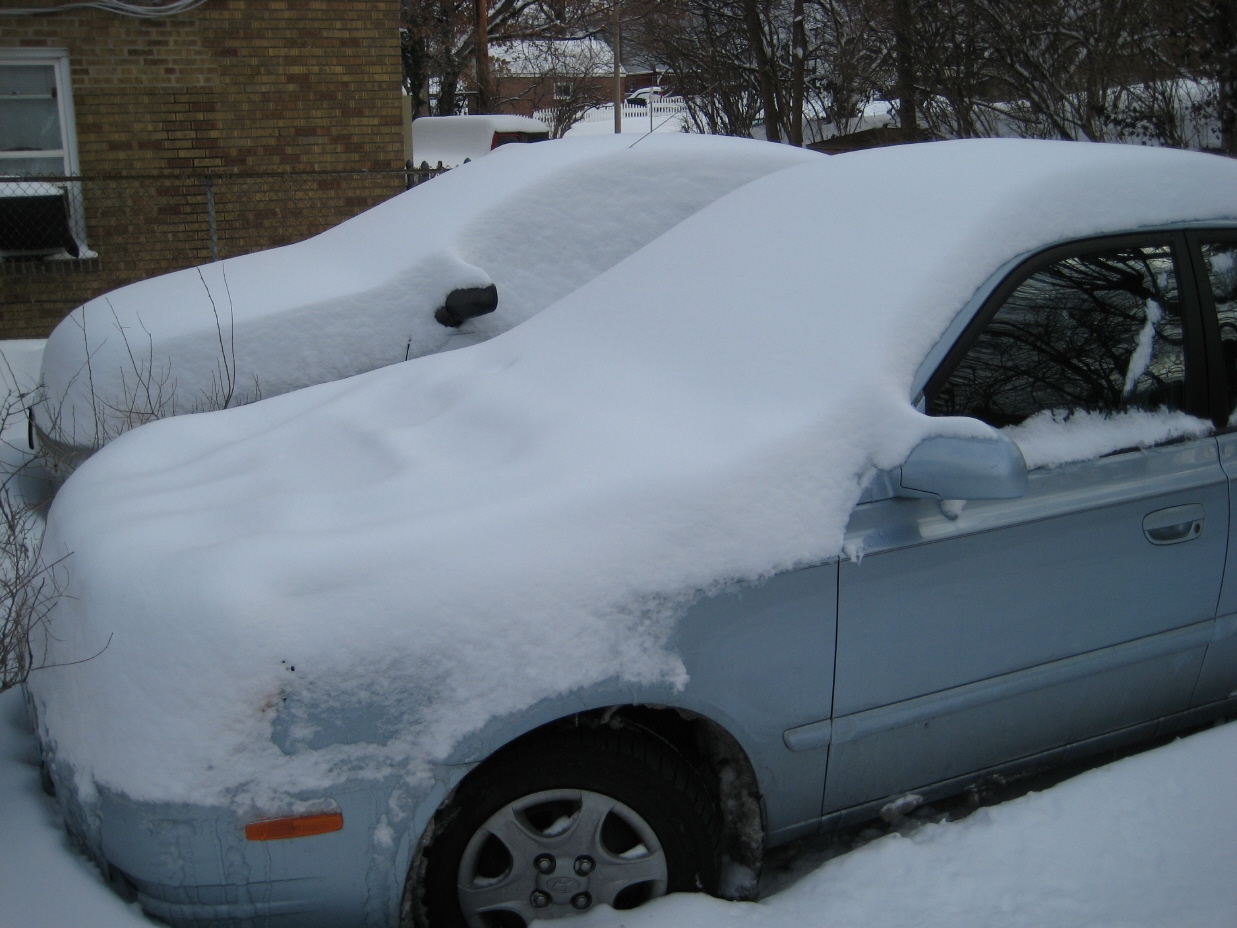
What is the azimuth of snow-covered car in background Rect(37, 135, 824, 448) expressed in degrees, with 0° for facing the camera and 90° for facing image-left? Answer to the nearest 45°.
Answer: approximately 45°

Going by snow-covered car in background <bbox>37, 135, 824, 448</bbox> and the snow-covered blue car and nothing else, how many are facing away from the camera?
0

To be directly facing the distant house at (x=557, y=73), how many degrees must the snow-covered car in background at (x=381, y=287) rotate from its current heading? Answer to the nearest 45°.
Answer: approximately 135° to its right

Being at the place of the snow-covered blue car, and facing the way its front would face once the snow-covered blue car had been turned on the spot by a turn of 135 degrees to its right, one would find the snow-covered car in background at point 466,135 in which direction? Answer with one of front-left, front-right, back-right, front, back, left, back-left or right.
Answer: front

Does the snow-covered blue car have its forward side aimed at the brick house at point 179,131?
no

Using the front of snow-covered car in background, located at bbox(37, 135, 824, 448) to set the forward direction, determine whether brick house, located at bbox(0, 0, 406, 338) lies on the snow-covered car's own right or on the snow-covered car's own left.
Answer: on the snow-covered car's own right

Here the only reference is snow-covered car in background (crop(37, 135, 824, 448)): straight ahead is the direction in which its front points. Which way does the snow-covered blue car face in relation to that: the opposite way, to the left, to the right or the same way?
the same way

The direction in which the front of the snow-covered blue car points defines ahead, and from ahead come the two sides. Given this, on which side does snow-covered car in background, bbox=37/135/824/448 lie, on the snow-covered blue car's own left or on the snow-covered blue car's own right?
on the snow-covered blue car's own right

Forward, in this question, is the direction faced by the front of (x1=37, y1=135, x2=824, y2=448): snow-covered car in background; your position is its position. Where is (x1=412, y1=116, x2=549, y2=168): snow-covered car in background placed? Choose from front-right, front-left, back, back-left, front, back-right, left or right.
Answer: back-right

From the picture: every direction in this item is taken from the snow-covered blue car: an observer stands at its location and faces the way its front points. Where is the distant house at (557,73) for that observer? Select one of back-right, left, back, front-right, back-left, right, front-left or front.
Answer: back-right

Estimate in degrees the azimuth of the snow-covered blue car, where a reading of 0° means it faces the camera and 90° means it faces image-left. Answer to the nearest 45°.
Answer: approximately 45°
